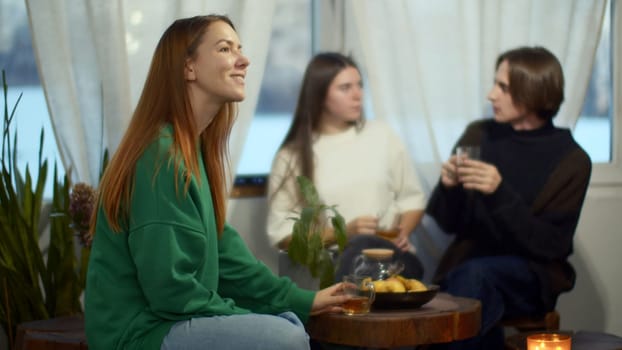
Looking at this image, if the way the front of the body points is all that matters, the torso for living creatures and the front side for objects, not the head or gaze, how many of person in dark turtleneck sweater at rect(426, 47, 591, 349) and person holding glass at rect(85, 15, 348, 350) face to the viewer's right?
1

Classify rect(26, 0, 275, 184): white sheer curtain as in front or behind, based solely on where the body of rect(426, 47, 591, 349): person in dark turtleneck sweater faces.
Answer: in front

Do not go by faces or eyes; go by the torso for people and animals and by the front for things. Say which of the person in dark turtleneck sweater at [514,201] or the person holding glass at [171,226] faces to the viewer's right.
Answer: the person holding glass

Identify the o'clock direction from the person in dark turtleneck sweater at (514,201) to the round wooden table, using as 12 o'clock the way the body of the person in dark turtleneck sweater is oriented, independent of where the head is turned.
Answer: The round wooden table is roughly at 11 o'clock from the person in dark turtleneck sweater.

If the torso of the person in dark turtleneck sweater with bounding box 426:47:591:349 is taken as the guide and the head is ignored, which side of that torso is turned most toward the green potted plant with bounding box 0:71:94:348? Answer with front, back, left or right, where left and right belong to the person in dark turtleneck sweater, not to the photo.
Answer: front

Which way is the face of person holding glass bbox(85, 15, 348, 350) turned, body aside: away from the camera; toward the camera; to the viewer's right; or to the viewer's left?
to the viewer's right

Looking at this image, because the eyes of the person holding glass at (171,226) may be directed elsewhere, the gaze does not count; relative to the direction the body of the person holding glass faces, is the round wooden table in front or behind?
in front

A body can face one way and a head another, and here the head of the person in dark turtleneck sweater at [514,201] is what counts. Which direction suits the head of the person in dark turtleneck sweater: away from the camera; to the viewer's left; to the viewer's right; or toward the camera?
to the viewer's left

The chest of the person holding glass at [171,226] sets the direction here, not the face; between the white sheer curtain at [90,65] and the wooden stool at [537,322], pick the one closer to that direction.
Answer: the wooden stool

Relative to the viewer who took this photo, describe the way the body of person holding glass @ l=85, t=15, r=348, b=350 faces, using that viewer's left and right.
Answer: facing to the right of the viewer

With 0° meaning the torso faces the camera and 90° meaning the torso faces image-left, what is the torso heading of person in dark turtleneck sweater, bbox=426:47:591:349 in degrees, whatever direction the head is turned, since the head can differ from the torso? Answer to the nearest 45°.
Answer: approximately 45°
